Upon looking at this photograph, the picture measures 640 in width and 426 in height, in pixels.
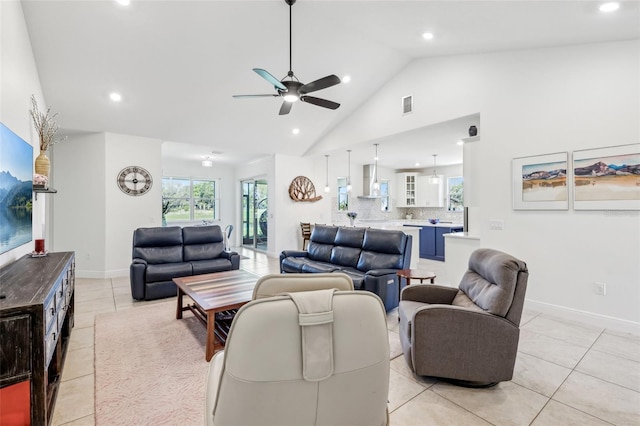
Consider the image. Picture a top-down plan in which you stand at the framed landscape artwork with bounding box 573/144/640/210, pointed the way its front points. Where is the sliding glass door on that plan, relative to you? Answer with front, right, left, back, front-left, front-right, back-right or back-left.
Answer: front-right

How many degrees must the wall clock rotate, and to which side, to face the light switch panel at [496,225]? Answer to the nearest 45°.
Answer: approximately 45° to its left

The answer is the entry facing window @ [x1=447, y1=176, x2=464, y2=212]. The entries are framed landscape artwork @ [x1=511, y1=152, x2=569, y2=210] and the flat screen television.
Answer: the flat screen television

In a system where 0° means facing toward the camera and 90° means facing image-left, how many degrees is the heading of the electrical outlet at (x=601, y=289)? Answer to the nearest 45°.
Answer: approximately 45°

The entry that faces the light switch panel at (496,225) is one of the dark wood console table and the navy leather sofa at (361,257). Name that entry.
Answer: the dark wood console table

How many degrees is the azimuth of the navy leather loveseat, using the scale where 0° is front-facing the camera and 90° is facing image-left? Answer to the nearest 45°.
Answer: approximately 315°

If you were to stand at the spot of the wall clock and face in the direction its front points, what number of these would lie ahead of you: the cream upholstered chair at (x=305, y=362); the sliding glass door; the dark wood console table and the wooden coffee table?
3

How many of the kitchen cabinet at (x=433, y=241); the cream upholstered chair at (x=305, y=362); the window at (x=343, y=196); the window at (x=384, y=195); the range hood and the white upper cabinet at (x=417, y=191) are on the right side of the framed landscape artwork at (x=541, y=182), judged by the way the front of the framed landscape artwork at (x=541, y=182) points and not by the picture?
5

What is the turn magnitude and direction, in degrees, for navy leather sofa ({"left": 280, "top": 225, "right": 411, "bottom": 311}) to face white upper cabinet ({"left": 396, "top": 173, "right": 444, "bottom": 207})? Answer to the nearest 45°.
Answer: approximately 135° to its right

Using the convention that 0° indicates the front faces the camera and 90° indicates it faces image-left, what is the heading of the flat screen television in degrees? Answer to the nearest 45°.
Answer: approximately 270°

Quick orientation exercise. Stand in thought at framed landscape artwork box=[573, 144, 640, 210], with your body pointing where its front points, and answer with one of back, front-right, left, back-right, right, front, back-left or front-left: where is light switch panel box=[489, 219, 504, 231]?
front-right

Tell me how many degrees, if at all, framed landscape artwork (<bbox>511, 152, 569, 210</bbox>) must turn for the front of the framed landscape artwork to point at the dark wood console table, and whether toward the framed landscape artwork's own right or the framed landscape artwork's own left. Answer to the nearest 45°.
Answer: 0° — it already faces it

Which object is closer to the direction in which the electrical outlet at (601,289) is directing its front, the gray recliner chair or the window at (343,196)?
the gray recliner chair

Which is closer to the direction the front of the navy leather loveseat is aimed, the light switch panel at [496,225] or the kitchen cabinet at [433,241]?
the light switch panel

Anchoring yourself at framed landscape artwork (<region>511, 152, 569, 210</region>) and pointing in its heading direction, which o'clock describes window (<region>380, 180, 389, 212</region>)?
The window is roughly at 3 o'clock from the framed landscape artwork.

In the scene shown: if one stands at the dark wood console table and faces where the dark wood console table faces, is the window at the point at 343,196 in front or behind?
in front

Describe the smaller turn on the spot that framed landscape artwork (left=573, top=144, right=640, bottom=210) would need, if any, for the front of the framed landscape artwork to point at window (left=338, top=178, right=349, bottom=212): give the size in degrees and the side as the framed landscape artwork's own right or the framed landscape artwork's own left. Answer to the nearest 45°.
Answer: approximately 90° to the framed landscape artwork's own right

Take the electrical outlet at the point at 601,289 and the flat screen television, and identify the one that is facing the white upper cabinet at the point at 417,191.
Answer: the flat screen television
